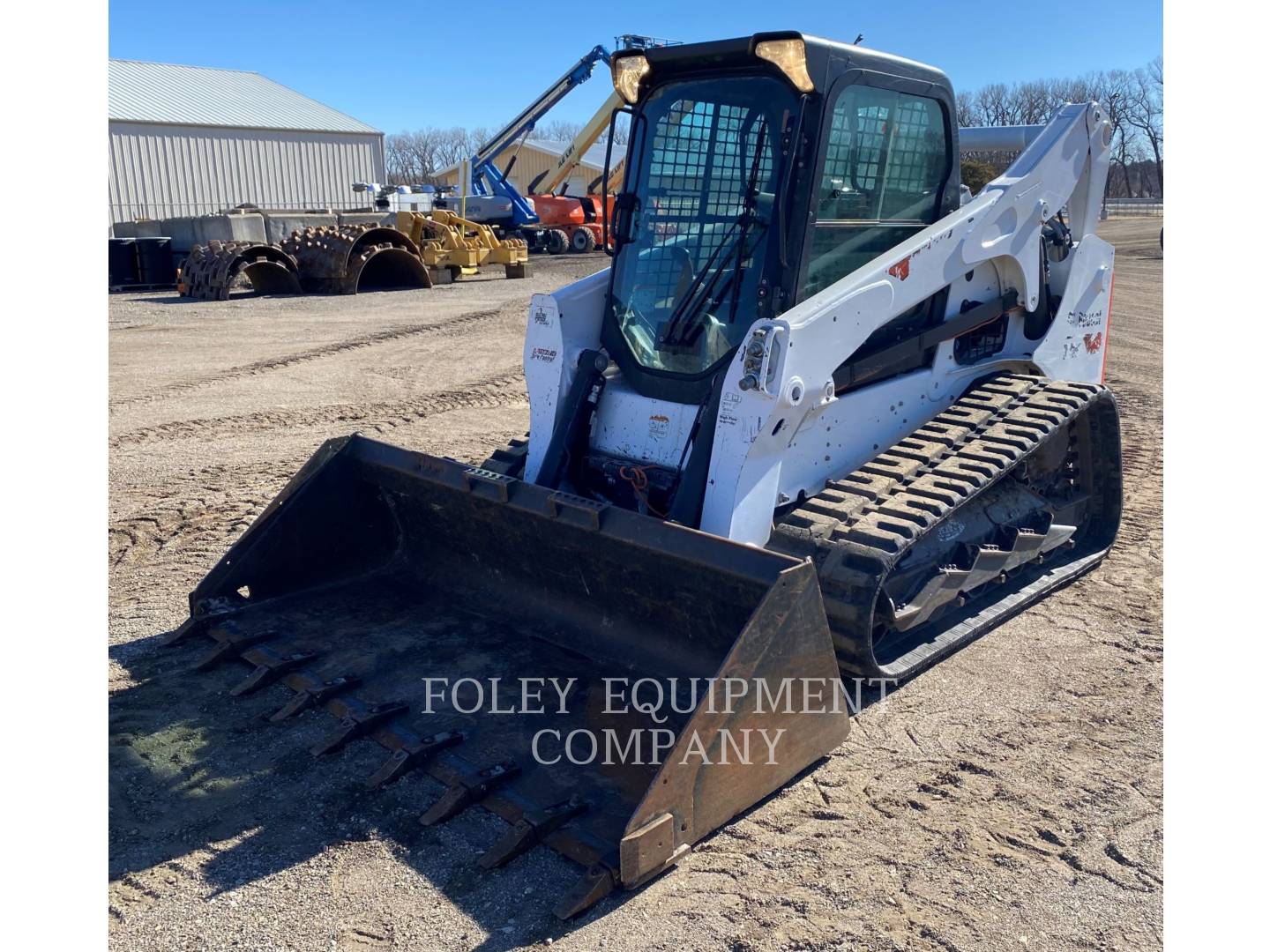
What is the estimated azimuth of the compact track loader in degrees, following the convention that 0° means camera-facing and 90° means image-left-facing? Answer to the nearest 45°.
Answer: approximately 45°

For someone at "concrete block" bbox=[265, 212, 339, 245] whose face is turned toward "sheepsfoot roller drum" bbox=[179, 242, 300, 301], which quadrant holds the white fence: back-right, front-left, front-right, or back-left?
back-left

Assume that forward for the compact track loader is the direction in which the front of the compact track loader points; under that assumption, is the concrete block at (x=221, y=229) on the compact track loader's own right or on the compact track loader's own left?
on the compact track loader's own right

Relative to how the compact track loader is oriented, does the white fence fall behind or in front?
behind

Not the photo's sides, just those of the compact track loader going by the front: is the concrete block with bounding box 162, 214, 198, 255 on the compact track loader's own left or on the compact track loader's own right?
on the compact track loader's own right

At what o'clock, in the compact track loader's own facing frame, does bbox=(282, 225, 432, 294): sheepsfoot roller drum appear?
The sheepsfoot roller drum is roughly at 4 o'clock from the compact track loader.

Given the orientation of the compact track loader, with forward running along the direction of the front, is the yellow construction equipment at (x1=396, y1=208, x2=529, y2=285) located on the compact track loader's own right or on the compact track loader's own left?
on the compact track loader's own right

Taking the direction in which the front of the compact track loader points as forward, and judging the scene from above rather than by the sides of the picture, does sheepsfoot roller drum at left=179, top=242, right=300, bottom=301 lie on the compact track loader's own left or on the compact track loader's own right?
on the compact track loader's own right
